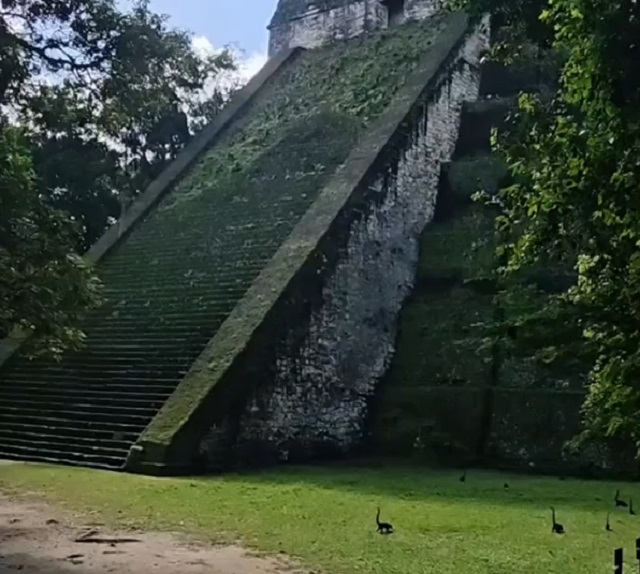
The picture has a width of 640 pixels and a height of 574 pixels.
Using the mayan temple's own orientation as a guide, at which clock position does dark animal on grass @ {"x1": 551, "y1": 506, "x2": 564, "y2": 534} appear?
The dark animal on grass is roughly at 10 o'clock from the mayan temple.

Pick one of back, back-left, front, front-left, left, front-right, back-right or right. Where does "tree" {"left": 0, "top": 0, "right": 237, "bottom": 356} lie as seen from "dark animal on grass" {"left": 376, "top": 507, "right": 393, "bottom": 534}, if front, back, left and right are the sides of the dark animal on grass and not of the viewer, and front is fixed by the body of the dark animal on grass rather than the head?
back

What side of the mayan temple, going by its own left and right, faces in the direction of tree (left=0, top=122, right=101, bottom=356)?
front

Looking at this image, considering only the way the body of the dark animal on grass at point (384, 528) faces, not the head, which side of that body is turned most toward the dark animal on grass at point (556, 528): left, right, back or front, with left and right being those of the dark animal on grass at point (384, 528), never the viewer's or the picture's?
front

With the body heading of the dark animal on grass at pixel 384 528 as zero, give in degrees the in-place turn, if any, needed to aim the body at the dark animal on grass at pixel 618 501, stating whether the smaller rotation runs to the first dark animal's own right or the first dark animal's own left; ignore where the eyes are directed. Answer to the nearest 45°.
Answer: approximately 45° to the first dark animal's own left

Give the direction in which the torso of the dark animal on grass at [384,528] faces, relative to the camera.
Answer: to the viewer's right

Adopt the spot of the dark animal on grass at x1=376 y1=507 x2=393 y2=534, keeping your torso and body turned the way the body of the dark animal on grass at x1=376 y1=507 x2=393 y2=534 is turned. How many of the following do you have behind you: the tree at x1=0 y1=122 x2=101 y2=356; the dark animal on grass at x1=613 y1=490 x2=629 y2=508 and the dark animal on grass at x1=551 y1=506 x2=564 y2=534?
1

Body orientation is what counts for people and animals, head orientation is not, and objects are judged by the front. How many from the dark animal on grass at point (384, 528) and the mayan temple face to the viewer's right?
1

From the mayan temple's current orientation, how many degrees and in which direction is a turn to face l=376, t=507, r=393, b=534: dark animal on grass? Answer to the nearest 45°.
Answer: approximately 45° to its left

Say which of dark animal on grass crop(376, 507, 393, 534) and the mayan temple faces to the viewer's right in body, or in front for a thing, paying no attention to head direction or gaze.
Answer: the dark animal on grass

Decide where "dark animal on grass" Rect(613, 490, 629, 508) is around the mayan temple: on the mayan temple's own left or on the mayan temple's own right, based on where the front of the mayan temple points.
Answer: on the mayan temple's own left

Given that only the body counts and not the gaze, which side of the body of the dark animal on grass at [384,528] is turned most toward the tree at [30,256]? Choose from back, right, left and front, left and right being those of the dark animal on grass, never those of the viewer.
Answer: back
